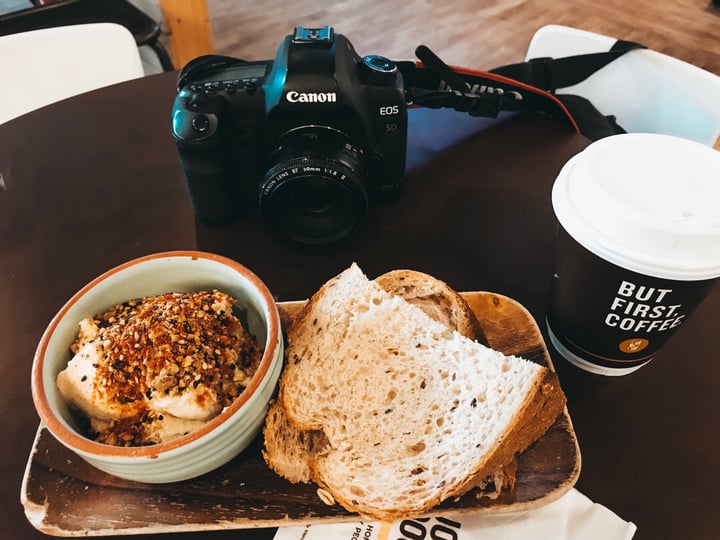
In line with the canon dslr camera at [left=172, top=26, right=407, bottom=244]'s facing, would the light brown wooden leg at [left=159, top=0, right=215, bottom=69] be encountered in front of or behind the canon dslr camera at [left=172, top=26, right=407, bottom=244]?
behind

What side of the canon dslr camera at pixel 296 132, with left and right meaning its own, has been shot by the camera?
front
